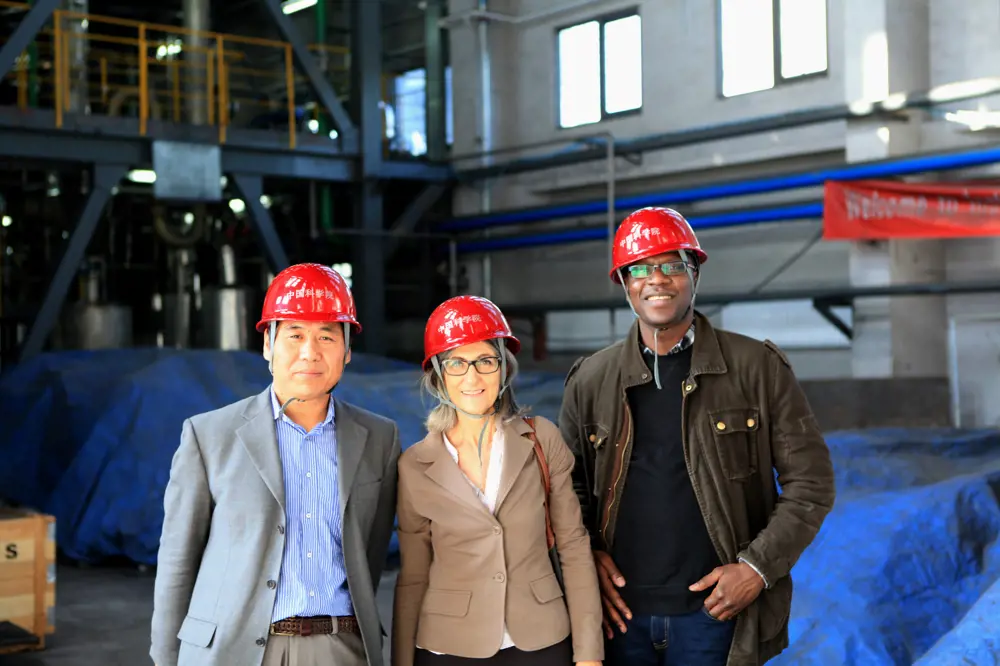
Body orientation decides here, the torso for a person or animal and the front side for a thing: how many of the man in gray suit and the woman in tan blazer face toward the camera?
2

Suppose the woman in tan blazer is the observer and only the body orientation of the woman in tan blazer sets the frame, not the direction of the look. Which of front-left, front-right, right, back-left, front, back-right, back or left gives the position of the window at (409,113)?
back

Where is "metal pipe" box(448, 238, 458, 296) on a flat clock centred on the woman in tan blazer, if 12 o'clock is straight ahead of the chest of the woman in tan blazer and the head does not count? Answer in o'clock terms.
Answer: The metal pipe is roughly at 6 o'clock from the woman in tan blazer.

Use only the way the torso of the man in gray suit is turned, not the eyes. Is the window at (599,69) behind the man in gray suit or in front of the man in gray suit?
behind

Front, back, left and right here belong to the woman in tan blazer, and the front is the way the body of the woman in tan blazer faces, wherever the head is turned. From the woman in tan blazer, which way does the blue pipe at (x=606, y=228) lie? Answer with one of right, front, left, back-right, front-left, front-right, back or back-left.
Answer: back

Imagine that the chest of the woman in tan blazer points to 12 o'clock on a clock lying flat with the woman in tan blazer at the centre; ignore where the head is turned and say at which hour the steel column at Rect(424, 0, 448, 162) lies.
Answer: The steel column is roughly at 6 o'clock from the woman in tan blazer.

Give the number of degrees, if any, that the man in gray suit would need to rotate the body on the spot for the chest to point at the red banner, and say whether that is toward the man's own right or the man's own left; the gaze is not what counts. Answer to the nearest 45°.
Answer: approximately 135° to the man's own left

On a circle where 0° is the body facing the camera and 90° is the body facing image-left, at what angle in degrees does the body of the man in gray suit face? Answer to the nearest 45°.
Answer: approximately 0°

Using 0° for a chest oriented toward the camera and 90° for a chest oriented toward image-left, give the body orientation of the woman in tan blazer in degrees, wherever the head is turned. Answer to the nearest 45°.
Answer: approximately 0°
